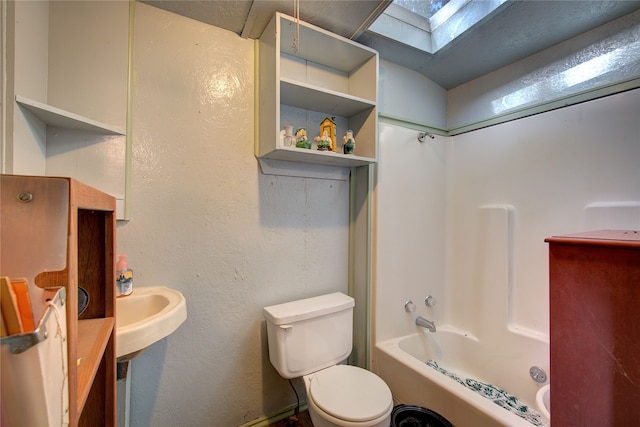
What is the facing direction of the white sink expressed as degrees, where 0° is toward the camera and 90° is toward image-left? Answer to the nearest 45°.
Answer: approximately 315°

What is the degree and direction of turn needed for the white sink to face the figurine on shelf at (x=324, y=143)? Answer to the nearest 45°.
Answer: approximately 45° to its left

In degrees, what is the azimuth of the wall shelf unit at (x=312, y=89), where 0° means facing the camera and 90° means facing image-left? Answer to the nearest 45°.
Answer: approximately 315°

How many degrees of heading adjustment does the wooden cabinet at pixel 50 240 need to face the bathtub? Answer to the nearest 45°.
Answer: approximately 45° to its left

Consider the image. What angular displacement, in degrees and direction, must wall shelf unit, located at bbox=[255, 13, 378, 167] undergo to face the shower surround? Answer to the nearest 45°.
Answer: approximately 45° to its left

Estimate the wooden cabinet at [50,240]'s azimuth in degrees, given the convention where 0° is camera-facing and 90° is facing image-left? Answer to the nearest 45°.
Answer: approximately 315°

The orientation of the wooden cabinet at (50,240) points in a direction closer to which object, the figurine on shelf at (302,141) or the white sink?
the figurine on shelf

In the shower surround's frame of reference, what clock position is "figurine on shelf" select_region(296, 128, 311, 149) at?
The figurine on shelf is roughly at 12 o'clock from the shower surround.
